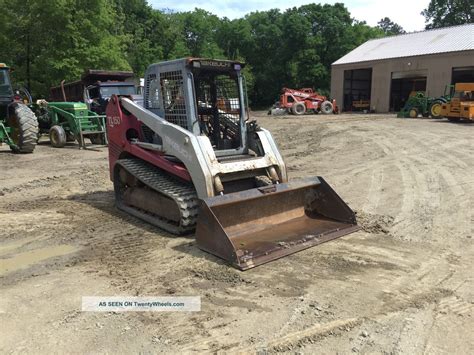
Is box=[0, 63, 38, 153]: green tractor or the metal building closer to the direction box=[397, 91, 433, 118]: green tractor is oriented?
the green tractor

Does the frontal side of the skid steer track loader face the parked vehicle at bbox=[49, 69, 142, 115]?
no

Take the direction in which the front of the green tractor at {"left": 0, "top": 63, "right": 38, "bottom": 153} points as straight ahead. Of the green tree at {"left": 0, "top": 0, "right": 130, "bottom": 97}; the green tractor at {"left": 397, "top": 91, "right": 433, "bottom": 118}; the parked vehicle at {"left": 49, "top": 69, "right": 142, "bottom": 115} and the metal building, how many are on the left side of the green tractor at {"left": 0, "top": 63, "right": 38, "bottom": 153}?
0

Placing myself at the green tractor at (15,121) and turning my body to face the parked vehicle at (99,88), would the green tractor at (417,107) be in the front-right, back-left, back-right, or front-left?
front-right

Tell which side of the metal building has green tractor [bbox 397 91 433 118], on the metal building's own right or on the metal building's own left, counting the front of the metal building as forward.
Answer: on the metal building's own left

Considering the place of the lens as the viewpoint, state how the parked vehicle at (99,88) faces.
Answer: facing the viewer and to the right of the viewer

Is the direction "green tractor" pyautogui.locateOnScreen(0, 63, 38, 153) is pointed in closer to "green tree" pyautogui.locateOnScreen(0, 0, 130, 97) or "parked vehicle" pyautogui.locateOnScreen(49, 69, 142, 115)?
the green tree

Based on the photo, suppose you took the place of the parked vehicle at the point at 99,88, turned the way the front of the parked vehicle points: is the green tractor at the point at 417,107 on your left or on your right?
on your left

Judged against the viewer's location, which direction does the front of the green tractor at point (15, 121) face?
facing away from the viewer and to the left of the viewer

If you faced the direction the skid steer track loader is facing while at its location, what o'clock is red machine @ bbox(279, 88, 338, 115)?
The red machine is roughly at 8 o'clock from the skid steer track loader.

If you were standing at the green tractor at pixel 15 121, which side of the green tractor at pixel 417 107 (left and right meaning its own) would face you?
front

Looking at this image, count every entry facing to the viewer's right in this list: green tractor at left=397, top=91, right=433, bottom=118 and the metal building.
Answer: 0

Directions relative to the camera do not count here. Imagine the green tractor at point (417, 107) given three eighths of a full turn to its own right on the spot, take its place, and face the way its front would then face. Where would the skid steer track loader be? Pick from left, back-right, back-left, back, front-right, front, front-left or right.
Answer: back

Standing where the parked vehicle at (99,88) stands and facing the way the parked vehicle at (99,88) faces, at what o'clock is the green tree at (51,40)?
The green tree is roughly at 7 o'clock from the parked vehicle.

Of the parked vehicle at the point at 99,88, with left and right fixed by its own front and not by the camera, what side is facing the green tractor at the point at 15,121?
right

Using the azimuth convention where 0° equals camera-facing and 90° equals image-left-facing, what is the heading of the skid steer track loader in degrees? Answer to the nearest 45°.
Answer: approximately 315°

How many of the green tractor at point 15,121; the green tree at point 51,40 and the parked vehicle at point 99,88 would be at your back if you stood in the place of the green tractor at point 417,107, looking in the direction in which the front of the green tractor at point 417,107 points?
0

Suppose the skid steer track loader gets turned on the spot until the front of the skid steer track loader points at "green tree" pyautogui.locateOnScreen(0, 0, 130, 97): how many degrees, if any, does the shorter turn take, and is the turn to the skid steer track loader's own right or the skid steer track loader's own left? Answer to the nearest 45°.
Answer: approximately 180°

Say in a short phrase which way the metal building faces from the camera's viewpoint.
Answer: facing the viewer and to the left of the viewer
